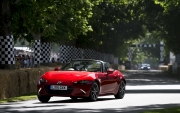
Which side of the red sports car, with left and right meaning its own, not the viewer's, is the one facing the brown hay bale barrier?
right

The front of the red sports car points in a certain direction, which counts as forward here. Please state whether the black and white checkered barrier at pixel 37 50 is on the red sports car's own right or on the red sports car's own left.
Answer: on the red sports car's own right

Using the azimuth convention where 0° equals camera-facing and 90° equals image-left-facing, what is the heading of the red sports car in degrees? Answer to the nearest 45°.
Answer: approximately 45°
